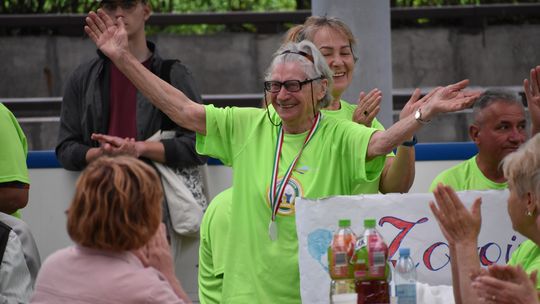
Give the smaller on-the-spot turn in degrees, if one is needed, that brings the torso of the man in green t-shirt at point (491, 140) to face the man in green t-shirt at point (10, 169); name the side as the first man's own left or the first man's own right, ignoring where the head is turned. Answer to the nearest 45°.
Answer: approximately 135° to the first man's own right

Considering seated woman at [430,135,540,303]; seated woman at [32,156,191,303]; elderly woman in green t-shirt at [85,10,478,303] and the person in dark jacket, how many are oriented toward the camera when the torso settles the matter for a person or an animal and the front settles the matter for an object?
2

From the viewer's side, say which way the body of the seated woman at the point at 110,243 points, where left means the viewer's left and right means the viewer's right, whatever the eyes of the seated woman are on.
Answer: facing away from the viewer and to the right of the viewer

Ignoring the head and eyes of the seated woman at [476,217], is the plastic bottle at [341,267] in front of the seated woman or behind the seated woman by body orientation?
in front

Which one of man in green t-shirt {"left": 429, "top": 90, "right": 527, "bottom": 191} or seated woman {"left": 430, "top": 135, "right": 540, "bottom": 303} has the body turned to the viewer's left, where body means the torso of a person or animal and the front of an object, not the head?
the seated woman

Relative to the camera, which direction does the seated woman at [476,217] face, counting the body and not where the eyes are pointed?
to the viewer's left

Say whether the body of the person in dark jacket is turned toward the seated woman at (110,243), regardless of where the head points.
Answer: yes

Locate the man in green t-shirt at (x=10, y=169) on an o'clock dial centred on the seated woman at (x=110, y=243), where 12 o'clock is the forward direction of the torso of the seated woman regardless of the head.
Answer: The man in green t-shirt is roughly at 10 o'clock from the seated woman.

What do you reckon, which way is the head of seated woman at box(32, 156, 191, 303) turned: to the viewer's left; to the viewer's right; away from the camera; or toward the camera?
away from the camera
